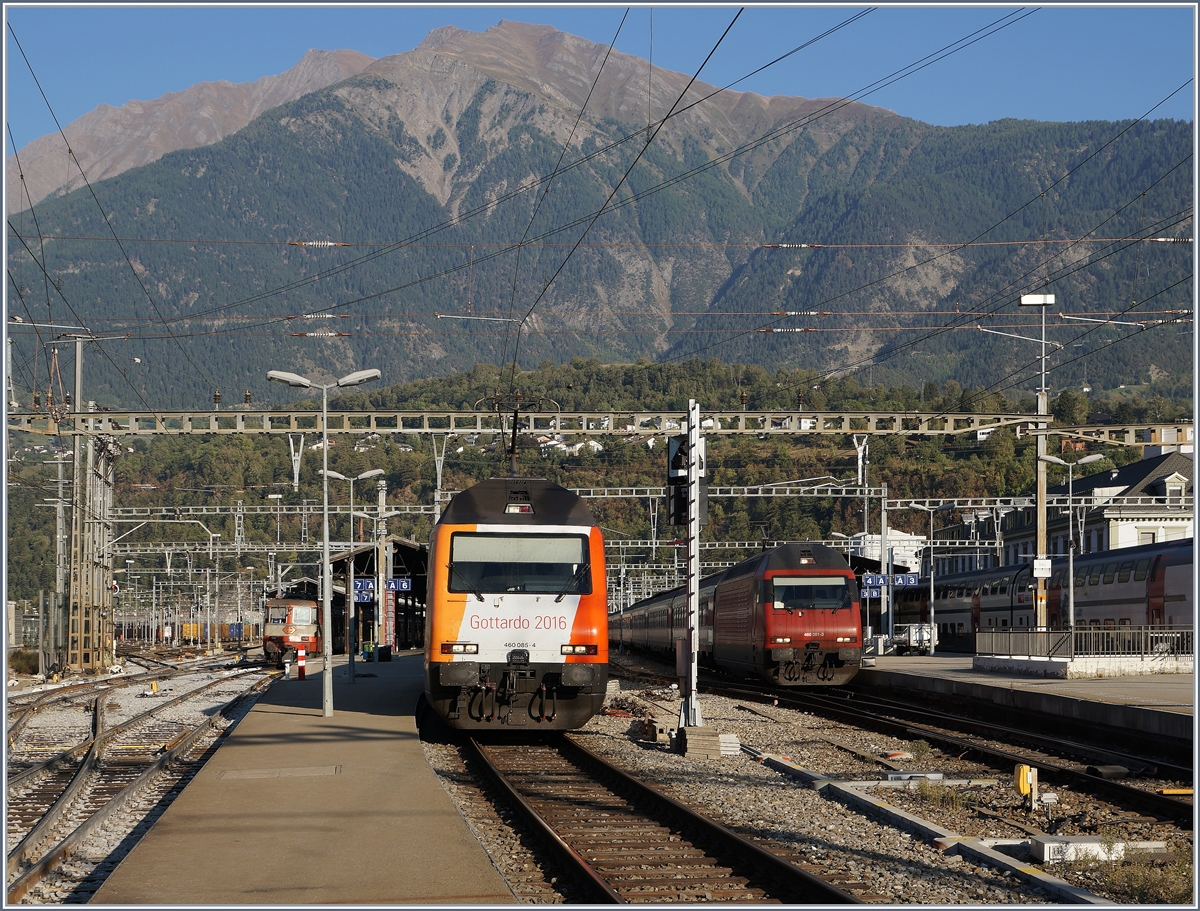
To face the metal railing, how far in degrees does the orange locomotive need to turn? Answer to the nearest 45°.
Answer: approximately 135° to its left

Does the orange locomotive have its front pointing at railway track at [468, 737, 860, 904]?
yes

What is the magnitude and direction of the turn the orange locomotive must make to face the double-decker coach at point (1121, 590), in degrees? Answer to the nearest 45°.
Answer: approximately 135° to its left

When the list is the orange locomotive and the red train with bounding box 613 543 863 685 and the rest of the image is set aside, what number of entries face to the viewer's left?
0

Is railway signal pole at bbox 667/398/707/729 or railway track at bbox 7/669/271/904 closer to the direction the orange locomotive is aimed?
the railway track

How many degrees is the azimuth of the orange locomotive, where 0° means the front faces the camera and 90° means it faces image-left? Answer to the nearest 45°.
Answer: approximately 0°

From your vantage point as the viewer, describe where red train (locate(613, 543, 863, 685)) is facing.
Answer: facing the viewer and to the right of the viewer

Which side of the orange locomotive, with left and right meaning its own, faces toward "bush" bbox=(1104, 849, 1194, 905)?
front

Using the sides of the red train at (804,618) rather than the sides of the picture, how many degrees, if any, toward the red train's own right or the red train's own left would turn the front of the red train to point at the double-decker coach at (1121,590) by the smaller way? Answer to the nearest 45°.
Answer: approximately 90° to the red train's own left

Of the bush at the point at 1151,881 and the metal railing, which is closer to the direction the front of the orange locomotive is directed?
the bush

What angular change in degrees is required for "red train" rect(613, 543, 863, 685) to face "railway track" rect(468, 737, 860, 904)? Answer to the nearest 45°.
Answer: approximately 45° to its right
